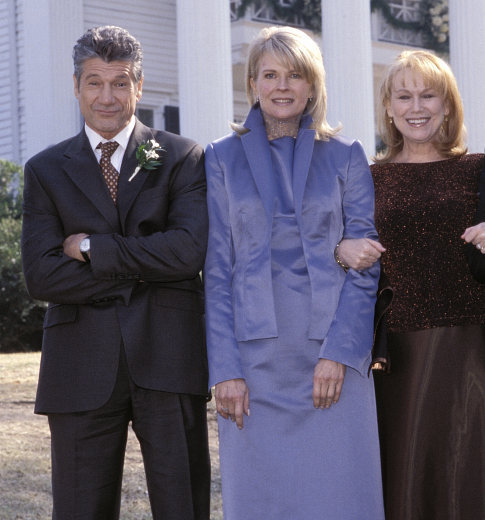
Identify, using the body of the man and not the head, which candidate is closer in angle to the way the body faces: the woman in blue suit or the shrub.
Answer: the woman in blue suit

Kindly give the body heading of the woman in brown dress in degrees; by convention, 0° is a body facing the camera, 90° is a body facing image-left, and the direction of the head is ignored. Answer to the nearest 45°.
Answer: approximately 0°

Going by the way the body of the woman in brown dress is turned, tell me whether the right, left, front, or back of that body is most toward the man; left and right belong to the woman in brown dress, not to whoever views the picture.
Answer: right

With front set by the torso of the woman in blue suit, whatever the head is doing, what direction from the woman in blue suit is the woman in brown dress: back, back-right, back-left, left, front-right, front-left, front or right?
back-left

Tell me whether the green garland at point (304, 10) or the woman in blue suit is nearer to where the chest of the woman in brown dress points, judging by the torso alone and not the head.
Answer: the woman in blue suit

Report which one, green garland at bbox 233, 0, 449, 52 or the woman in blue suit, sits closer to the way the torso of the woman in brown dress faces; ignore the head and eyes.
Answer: the woman in blue suit

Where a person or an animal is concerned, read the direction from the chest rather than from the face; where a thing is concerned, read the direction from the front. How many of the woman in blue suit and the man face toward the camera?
2

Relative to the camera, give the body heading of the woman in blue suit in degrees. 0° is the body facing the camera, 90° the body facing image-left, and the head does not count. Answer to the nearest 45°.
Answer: approximately 0°

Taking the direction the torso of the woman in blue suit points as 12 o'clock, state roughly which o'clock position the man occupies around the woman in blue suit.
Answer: The man is roughly at 3 o'clock from the woman in blue suit.

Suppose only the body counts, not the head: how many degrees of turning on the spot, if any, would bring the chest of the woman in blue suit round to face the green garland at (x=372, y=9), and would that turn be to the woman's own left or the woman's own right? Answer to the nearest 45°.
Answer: approximately 180°
